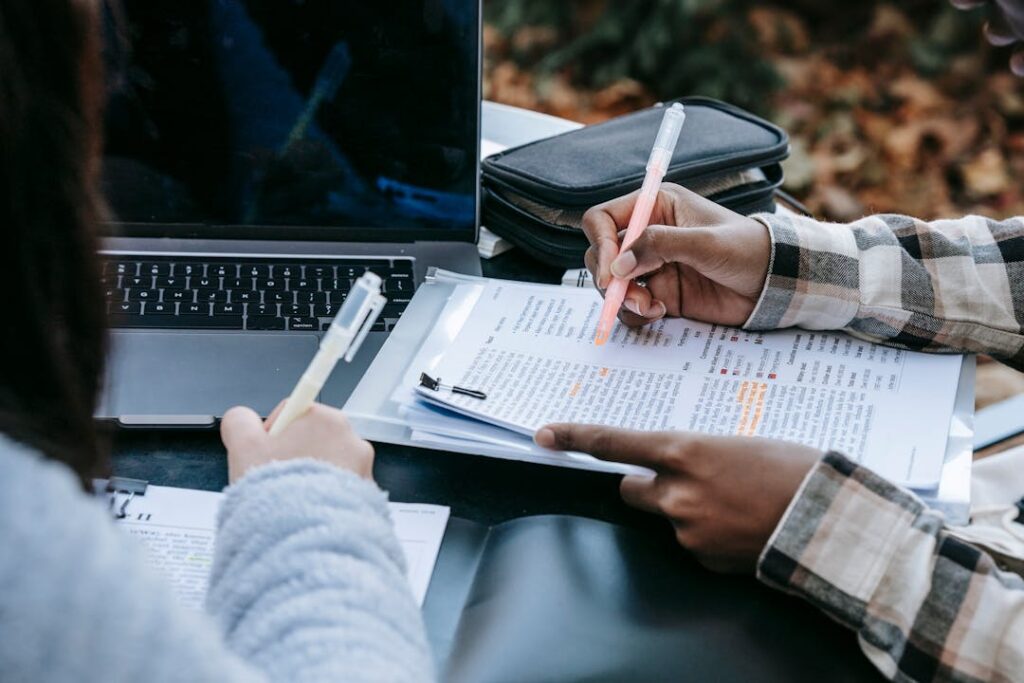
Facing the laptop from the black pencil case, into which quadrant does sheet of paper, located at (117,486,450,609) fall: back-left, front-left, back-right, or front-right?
front-left

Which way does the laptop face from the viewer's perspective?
toward the camera
